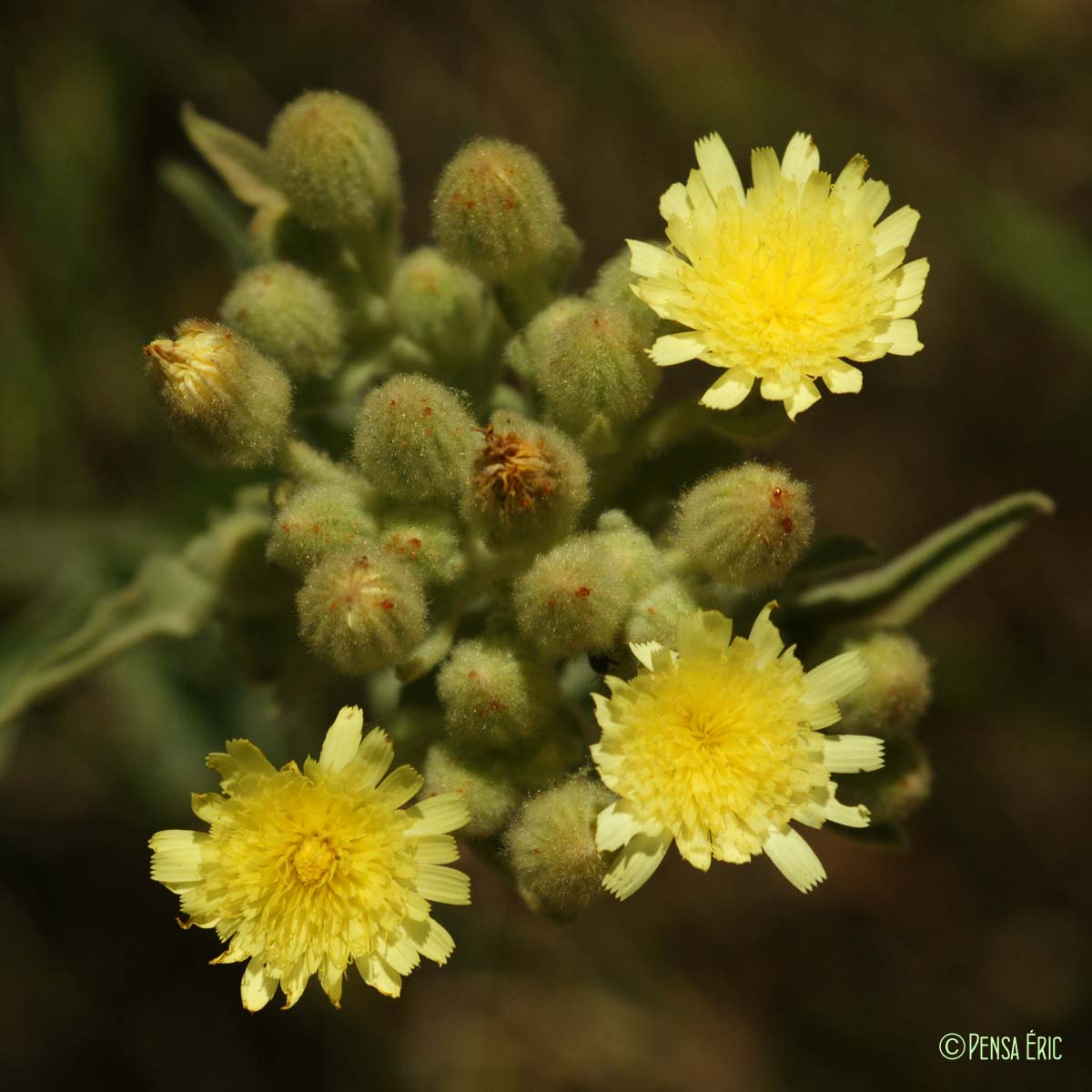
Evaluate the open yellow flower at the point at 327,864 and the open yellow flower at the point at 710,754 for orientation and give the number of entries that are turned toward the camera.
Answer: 2

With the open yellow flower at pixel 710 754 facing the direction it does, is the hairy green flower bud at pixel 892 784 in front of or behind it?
behind

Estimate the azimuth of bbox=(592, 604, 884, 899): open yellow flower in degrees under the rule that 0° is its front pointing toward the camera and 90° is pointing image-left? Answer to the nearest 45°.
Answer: approximately 0°

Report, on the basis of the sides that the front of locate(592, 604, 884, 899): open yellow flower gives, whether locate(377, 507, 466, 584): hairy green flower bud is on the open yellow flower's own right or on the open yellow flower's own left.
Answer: on the open yellow flower's own right

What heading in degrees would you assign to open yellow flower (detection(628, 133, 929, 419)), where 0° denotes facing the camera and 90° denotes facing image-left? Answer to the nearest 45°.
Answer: approximately 0°
